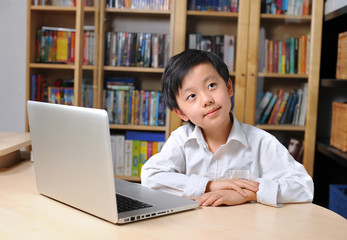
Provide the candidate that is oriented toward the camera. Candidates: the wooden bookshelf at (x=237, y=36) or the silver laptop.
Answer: the wooden bookshelf

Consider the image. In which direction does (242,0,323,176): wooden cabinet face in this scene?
toward the camera

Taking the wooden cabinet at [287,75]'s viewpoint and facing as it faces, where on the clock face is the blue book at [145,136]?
The blue book is roughly at 3 o'clock from the wooden cabinet.

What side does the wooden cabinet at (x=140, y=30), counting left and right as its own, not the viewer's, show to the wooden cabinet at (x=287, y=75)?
left

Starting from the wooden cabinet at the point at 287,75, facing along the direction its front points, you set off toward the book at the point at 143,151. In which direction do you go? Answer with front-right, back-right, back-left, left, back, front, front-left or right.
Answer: right

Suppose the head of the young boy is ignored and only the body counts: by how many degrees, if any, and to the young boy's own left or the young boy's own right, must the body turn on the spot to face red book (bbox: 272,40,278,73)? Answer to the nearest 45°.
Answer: approximately 180°

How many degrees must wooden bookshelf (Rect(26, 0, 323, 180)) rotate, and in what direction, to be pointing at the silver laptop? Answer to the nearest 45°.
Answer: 0° — it already faces it

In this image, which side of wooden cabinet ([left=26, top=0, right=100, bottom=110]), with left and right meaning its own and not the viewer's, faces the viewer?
front

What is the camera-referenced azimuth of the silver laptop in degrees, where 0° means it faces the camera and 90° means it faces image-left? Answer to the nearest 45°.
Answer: approximately 225°

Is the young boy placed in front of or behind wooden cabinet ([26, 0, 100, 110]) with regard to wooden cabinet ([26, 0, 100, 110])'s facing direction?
in front

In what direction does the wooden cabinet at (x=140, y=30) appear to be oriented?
toward the camera

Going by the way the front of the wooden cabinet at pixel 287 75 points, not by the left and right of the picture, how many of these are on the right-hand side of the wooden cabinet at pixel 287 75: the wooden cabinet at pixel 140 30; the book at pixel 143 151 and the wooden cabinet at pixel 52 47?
3

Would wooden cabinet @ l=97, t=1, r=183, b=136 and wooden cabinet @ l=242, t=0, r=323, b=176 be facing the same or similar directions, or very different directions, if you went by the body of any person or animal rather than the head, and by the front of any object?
same or similar directions

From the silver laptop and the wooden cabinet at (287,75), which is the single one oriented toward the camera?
the wooden cabinet

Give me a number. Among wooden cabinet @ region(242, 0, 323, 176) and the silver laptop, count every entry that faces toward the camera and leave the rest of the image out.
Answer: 1

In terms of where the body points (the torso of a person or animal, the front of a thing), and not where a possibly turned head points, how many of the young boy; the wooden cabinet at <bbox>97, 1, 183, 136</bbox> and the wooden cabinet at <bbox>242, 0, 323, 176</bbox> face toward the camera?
3
